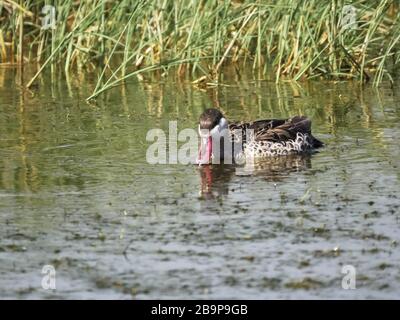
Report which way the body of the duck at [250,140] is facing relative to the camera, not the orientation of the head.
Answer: to the viewer's left
